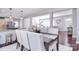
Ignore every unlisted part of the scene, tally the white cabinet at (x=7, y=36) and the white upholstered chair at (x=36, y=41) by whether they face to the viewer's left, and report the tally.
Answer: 0

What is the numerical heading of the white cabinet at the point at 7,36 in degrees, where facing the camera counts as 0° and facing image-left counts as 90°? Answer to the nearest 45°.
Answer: approximately 315°

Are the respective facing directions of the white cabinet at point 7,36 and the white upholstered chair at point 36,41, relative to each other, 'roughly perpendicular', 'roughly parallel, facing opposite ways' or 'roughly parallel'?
roughly perpendicular

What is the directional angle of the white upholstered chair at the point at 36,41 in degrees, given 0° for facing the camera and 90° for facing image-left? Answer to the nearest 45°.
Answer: approximately 225°

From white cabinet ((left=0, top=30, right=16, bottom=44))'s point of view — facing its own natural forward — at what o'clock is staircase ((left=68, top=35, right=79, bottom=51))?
The staircase is roughly at 11 o'clock from the white cabinet.

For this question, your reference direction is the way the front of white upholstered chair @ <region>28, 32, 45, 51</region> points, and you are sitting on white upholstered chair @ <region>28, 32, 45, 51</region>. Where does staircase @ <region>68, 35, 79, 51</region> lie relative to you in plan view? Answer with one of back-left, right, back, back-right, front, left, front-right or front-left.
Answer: front-right

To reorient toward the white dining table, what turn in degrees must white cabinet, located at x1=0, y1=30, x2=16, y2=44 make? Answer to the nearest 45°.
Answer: approximately 45° to its left
